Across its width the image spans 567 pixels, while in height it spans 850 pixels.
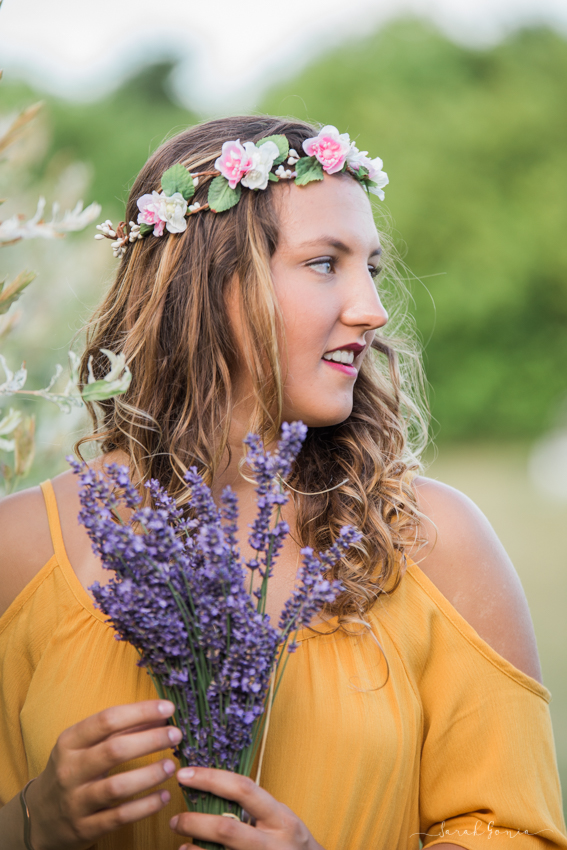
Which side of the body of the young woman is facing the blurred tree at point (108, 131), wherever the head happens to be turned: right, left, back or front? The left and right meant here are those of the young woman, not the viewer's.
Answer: back

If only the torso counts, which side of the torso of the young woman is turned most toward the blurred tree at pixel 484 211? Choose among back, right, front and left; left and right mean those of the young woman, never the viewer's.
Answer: back

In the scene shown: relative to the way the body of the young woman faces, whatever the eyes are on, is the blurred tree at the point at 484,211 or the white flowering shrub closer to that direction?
the white flowering shrub

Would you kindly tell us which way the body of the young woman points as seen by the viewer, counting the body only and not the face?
toward the camera

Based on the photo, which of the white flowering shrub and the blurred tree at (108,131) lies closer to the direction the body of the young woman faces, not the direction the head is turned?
the white flowering shrub
